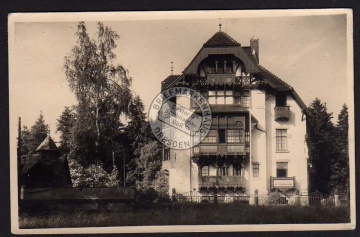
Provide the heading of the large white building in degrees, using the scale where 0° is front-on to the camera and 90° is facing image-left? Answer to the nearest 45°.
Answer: approximately 0°
